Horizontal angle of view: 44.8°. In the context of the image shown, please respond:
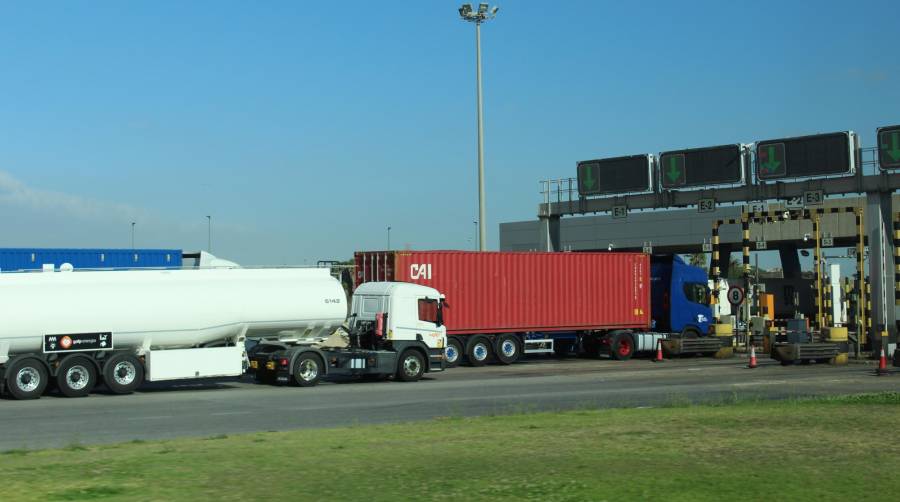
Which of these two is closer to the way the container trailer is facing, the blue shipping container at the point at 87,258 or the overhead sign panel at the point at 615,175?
the overhead sign panel

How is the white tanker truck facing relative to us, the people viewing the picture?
facing to the right of the viewer

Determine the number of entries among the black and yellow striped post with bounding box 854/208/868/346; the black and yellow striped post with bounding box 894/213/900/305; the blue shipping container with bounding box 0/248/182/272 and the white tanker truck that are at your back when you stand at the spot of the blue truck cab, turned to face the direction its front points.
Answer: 2

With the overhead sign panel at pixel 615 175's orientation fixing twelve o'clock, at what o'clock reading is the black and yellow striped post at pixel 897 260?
The black and yellow striped post is roughly at 8 o'clock from the overhead sign panel.

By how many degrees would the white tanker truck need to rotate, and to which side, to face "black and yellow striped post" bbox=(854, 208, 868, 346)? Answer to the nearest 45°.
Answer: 0° — it already faces it

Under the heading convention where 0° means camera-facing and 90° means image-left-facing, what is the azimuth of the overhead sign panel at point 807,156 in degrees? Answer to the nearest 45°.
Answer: approximately 45°

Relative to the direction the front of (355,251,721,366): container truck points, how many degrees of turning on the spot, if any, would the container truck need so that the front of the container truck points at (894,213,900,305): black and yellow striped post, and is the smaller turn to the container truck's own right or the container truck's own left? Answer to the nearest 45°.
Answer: approximately 45° to the container truck's own right

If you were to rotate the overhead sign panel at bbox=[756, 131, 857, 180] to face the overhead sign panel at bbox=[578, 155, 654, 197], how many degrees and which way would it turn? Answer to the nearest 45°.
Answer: approximately 90° to its right

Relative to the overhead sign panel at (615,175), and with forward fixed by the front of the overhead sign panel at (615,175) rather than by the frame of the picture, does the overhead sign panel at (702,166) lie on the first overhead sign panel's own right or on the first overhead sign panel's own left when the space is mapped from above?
on the first overhead sign panel's own left

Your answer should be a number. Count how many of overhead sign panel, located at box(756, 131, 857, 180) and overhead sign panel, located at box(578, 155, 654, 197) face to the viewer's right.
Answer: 0

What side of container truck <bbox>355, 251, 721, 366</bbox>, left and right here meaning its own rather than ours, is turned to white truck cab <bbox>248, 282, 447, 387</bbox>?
back

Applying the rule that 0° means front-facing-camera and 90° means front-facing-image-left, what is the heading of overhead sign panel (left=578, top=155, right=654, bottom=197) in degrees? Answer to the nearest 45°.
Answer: approximately 45°

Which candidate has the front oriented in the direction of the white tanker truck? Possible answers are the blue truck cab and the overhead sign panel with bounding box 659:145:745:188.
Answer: the overhead sign panel

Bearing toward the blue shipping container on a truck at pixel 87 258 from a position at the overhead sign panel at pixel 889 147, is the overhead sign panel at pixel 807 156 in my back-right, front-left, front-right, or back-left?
front-right
